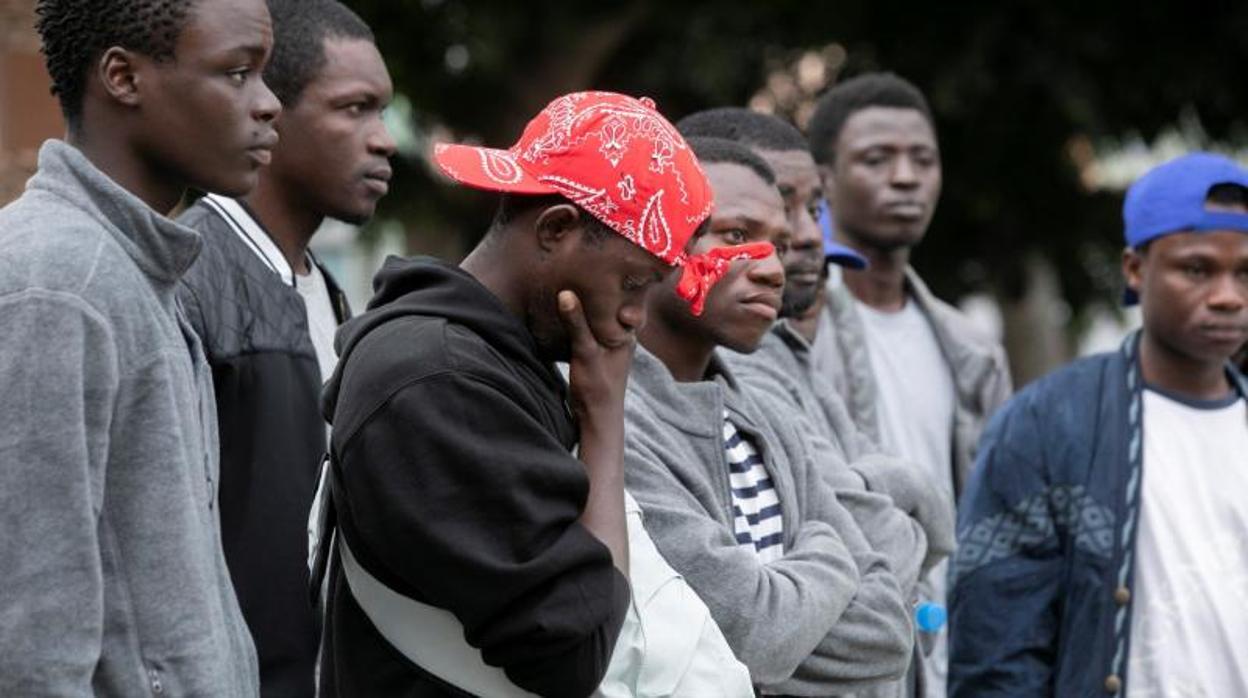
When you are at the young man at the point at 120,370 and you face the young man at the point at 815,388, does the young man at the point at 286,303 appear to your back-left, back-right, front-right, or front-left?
front-left

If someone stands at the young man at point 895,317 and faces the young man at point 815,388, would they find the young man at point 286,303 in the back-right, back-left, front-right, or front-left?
front-right

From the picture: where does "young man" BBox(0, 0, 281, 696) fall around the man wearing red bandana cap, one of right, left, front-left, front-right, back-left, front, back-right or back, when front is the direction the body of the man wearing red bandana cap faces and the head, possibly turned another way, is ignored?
back

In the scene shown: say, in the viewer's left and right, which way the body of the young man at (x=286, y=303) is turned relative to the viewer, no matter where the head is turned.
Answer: facing the viewer and to the right of the viewer

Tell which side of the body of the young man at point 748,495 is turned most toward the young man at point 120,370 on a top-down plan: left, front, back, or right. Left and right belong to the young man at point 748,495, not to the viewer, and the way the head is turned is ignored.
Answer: right

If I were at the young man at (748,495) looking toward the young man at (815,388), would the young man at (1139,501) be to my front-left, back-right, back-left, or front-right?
front-right

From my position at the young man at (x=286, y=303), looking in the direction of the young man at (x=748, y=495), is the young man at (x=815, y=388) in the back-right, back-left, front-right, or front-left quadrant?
front-left

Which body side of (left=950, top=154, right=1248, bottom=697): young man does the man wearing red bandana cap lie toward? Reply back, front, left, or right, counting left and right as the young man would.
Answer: right

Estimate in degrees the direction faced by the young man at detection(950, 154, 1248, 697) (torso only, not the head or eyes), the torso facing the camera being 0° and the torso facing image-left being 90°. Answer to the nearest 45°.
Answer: approximately 315°

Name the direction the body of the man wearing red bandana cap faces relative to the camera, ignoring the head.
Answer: to the viewer's right

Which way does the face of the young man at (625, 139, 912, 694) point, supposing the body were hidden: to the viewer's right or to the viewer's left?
to the viewer's right

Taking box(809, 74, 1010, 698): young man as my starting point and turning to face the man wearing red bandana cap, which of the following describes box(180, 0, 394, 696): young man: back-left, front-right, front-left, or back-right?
front-right

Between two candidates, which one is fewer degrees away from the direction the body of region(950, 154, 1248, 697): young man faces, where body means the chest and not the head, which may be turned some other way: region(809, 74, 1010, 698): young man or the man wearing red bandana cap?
the man wearing red bandana cap

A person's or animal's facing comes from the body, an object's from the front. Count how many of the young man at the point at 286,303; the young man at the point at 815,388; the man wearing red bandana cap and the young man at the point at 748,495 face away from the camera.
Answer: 0

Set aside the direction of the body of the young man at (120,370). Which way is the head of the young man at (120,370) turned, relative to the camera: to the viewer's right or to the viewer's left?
to the viewer's right
